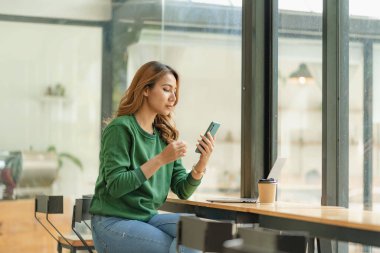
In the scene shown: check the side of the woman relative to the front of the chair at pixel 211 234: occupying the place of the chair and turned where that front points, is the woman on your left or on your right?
on your left

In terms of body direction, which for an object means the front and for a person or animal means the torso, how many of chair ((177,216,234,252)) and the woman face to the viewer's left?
0

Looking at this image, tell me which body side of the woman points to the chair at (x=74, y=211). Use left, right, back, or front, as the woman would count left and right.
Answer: back

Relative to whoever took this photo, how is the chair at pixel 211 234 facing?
facing away from the viewer and to the right of the viewer

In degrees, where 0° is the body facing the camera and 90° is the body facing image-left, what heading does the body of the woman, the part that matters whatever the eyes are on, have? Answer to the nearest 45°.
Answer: approximately 315°

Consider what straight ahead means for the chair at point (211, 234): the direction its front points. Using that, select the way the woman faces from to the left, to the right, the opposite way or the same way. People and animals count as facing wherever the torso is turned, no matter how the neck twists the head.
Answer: to the right

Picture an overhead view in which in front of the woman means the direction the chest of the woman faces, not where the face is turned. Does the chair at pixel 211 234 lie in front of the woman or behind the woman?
in front

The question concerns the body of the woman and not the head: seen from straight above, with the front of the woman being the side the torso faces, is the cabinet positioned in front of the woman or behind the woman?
behind

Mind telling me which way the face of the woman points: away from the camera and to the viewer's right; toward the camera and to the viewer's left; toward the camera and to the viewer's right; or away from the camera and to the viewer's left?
toward the camera and to the viewer's right
